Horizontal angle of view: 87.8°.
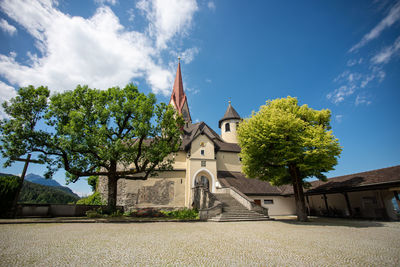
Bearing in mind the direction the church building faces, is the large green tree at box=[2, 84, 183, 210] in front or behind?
in front

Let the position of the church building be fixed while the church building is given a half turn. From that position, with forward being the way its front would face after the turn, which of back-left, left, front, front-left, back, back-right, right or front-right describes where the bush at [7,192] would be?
back-left

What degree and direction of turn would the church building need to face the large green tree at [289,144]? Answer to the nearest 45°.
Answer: approximately 45° to its left

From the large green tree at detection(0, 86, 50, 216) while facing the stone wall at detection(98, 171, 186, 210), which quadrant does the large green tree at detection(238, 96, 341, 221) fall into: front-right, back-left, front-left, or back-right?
front-right

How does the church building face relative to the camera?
toward the camera

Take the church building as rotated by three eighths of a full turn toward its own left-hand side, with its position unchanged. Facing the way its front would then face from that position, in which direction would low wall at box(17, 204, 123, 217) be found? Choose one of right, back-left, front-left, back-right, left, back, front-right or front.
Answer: back

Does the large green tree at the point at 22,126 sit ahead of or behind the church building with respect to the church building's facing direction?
ahead
